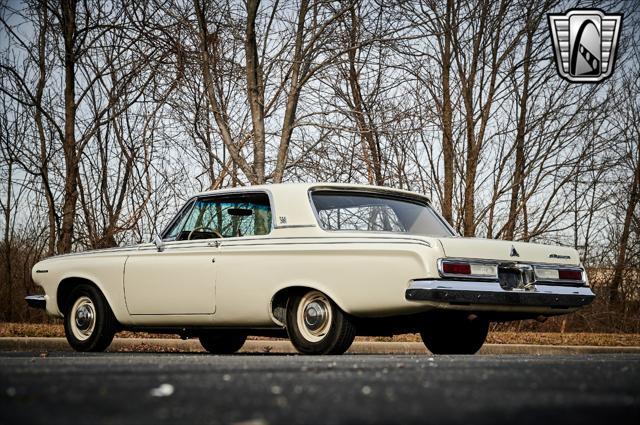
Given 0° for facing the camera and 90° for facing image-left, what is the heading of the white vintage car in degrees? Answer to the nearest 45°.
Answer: approximately 135°
